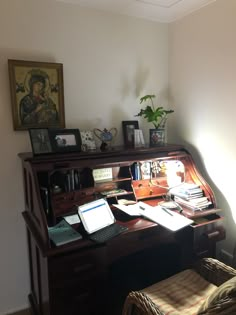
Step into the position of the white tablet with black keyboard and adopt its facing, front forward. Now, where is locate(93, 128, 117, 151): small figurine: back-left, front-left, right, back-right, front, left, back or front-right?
back-left

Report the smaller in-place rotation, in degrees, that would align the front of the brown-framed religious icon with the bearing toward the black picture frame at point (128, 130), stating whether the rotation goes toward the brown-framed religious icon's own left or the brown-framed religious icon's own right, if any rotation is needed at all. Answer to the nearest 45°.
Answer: approximately 45° to the brown-framed religious icon's own left

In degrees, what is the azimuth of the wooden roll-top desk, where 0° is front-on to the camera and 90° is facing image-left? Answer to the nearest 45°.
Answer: approximately 315°

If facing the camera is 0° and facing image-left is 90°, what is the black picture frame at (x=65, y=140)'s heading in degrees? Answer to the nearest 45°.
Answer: approximately 0°

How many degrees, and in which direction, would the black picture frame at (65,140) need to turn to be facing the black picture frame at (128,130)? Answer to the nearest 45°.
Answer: approximately 135° to its left
